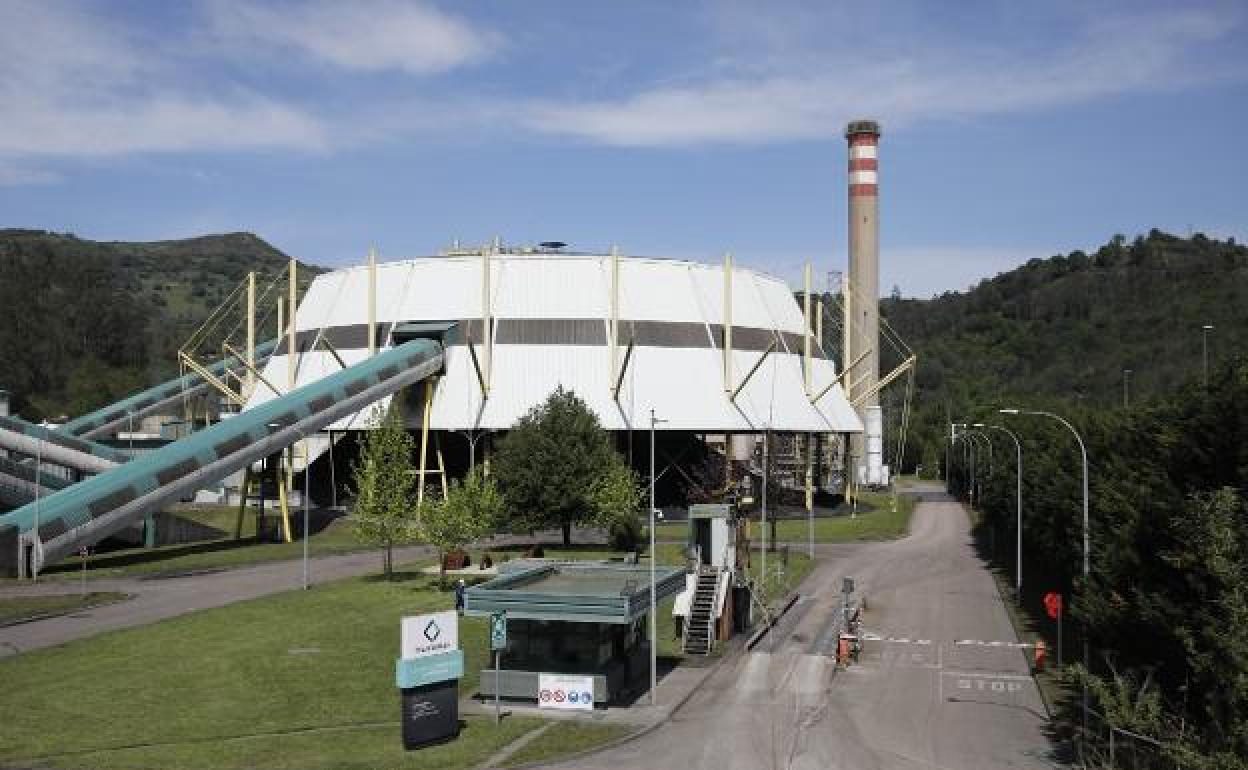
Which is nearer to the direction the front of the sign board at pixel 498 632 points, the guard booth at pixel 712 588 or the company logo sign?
the company logo sign

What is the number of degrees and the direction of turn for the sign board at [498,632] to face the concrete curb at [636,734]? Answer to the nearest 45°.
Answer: approximately 45° to its left

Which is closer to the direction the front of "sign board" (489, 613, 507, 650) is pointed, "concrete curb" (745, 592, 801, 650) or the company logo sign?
the company logo sign

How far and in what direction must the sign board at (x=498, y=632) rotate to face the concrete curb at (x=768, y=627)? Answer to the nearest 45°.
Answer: approximately 135° to its left

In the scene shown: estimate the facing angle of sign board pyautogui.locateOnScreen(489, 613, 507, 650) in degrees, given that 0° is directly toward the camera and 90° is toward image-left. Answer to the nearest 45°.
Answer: approximately 0°

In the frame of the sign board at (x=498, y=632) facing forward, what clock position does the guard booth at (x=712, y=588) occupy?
The guard booth is roughly at 7 o'clock from the sign board.

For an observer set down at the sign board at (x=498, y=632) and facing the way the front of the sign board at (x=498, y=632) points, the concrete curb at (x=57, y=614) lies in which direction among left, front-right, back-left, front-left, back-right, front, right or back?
back-right
